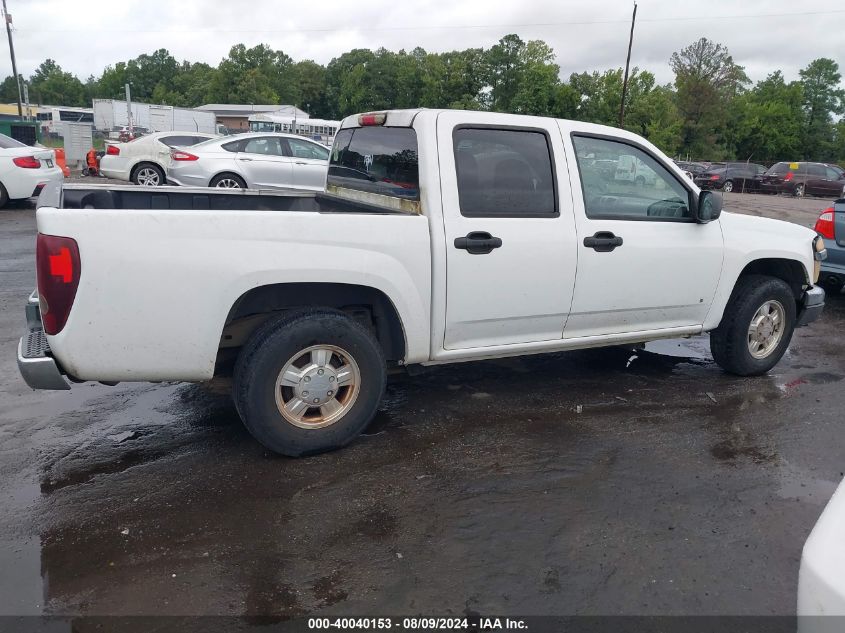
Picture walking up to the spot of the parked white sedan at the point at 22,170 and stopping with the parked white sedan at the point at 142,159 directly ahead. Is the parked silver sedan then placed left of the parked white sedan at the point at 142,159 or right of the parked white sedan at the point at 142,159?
right

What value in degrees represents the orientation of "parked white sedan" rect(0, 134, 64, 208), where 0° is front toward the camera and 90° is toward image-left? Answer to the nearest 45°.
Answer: approximately 135°

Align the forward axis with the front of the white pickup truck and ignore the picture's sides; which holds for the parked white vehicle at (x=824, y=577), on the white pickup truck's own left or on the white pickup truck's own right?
on the white pickup truck's own right

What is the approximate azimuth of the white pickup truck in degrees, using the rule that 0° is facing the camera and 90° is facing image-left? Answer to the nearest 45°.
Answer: approximately 225°

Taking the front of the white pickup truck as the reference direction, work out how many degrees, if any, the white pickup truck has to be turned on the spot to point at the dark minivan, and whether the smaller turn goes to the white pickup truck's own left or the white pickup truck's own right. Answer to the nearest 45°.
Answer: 0° — it already faces it

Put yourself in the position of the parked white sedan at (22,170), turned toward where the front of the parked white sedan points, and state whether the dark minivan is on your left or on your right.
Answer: on your right

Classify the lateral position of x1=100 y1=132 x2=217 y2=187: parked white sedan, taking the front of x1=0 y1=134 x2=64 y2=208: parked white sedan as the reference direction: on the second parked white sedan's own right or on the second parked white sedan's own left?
on the second parked white sedan's own right

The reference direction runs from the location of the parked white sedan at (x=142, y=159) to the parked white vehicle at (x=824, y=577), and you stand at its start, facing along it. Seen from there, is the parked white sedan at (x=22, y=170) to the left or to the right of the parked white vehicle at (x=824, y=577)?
right

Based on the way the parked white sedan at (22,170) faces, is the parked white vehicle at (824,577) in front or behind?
behind

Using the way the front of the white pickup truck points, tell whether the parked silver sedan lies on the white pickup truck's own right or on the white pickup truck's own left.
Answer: on the white pickup truck's own left

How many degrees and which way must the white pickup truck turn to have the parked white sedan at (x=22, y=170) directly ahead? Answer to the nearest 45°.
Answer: approximately 90° to its left
